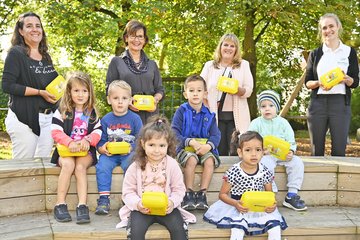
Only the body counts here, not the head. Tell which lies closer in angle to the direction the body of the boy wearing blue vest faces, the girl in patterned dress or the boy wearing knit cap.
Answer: the girl in patterned dress

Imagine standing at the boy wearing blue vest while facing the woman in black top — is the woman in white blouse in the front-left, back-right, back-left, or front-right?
back-right

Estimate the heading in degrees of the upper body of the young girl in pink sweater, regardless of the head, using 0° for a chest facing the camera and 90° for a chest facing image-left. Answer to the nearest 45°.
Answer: approximately 0°

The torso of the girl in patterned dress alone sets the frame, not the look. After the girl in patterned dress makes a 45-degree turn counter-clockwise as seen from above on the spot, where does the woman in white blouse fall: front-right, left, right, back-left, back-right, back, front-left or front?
left

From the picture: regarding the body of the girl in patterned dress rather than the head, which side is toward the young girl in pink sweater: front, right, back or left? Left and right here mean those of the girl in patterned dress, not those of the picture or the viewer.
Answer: right

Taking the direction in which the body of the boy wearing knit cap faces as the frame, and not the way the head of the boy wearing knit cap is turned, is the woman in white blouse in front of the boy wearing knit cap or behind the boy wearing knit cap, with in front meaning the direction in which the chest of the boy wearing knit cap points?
behind

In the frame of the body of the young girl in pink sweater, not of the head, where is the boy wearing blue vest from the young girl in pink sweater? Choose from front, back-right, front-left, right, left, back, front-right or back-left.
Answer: back-left
